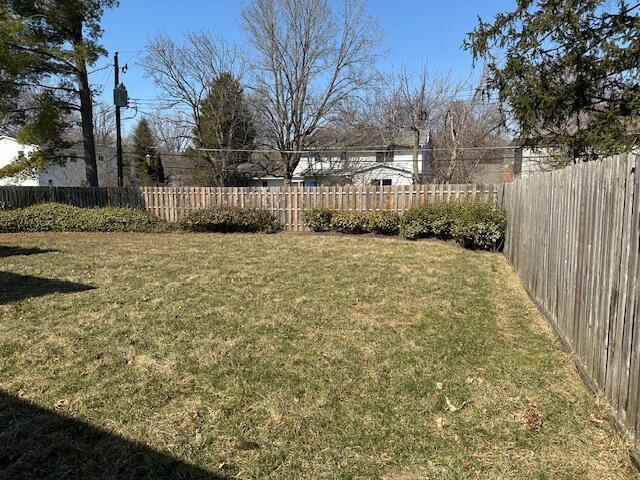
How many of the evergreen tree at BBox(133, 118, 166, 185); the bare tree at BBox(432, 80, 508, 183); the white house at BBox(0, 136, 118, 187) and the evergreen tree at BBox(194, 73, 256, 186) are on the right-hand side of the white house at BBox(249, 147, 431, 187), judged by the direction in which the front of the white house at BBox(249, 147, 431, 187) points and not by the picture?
3

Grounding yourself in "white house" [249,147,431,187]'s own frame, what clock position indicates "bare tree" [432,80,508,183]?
The bare tree is roughly at 10 o'clock from the white house.

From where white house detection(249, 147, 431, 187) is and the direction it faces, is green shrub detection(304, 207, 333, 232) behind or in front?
in front

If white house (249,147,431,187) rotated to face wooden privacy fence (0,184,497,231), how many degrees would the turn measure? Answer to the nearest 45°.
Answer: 0° — it already faces it

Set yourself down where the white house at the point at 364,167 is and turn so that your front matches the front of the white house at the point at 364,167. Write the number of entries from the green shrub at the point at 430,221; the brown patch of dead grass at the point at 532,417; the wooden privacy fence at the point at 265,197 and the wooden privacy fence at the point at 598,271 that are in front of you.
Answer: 4

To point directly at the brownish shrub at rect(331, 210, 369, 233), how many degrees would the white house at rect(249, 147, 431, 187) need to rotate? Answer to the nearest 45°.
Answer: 0° — it already faces it

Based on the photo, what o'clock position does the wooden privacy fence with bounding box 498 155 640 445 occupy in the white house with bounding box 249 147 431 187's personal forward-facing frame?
The wooden privacy fence is roughly at 12 o'clock from the white house.

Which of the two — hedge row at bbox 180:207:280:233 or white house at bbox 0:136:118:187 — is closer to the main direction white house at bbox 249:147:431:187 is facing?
the hedge row

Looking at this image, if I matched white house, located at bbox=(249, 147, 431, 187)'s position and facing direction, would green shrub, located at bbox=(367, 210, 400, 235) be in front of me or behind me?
in front

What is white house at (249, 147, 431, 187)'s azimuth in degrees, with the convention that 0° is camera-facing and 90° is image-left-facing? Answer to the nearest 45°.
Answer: approximately 0°

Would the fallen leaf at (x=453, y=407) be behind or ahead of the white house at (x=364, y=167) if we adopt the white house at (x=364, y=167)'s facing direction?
ahead

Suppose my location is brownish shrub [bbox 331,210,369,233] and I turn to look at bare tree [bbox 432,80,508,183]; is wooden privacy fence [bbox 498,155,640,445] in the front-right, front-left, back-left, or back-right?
back-right

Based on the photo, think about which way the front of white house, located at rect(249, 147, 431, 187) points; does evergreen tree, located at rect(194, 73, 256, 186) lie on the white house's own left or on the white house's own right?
on the white house's own right

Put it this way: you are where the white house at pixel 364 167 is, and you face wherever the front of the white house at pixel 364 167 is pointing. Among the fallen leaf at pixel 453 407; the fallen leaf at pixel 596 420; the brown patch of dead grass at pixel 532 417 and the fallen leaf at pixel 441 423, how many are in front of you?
4
